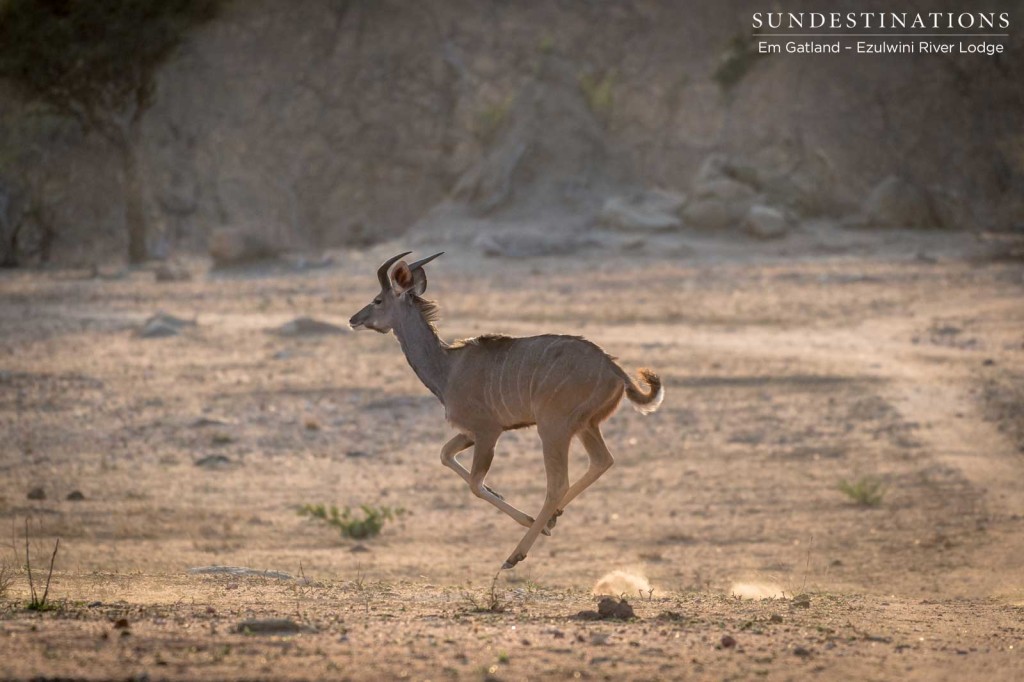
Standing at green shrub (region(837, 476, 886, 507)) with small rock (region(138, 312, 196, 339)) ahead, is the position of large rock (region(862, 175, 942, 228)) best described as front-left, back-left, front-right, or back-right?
front-right

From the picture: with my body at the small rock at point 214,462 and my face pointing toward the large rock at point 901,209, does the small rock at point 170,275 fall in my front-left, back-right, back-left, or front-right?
front-left

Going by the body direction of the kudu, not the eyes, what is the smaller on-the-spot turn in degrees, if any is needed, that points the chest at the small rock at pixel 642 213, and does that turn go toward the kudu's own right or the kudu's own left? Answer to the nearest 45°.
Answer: approximately 90° to the kudu's own right

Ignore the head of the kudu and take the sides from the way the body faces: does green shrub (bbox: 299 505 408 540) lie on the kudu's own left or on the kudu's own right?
on the kudu's own right

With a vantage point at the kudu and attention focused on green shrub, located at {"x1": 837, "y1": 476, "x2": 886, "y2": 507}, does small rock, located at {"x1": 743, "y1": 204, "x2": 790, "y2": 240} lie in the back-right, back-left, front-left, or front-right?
front-left

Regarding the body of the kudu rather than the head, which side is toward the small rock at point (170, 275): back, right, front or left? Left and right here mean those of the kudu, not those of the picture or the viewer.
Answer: right

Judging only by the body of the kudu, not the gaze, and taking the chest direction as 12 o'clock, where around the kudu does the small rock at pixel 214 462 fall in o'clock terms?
The small rock is roughly at 2 o'clock from the kudu.

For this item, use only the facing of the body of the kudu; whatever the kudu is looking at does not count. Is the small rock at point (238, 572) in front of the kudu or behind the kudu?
in front

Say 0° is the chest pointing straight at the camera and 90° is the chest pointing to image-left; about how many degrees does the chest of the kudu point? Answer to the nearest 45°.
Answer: approximately 90°

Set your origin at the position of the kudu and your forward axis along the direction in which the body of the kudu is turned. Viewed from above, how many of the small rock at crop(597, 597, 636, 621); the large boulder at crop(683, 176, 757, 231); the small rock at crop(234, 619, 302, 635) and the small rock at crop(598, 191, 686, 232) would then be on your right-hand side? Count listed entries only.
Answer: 2

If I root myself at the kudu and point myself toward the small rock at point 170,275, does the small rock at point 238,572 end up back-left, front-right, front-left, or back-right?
front-left
